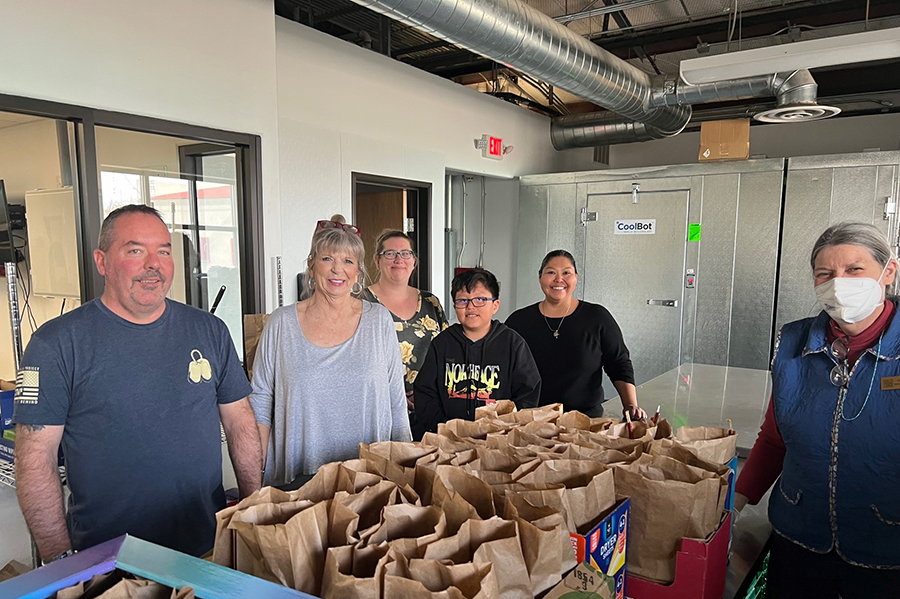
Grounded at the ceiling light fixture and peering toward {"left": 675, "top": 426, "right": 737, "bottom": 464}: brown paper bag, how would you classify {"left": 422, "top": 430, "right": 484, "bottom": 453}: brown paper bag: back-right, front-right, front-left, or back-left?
front-right

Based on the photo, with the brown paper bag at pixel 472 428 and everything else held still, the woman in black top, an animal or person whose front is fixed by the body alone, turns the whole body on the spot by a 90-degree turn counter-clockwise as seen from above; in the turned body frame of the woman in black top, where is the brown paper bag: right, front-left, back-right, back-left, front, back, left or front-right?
right

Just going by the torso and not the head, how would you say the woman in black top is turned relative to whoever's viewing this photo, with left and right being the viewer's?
facing the viewer

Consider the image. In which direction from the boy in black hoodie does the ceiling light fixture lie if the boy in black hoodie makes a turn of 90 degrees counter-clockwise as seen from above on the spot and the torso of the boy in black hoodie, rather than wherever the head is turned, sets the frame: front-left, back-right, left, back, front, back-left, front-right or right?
front

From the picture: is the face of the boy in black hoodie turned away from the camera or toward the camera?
toward the camera

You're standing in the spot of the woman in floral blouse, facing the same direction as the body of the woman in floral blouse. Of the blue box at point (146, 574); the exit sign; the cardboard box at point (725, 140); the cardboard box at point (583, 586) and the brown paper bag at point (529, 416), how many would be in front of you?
3

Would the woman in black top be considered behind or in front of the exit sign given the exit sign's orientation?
in front

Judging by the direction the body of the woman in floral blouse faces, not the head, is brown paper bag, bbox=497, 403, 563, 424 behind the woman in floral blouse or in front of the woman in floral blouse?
in front

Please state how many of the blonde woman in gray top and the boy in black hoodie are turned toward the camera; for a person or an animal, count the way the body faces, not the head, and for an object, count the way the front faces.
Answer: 2

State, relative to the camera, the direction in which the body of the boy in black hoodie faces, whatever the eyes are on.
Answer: toward the camera

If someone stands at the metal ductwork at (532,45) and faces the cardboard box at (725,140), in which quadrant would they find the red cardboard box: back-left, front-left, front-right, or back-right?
back-right

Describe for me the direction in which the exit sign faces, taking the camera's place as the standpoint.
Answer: facing the viewer and to the right of the viewer

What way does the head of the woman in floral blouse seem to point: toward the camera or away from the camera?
toward the camera

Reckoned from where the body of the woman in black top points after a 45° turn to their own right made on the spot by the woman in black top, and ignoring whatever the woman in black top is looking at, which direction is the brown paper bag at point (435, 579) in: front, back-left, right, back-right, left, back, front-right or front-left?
front-left

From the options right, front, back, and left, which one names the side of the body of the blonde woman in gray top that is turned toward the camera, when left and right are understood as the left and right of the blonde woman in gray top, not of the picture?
front

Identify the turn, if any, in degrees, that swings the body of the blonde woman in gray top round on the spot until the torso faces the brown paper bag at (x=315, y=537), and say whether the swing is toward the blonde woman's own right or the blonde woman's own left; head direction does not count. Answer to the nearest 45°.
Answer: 0° — they already face it

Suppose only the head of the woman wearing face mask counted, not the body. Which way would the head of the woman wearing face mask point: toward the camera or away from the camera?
toward the camera
